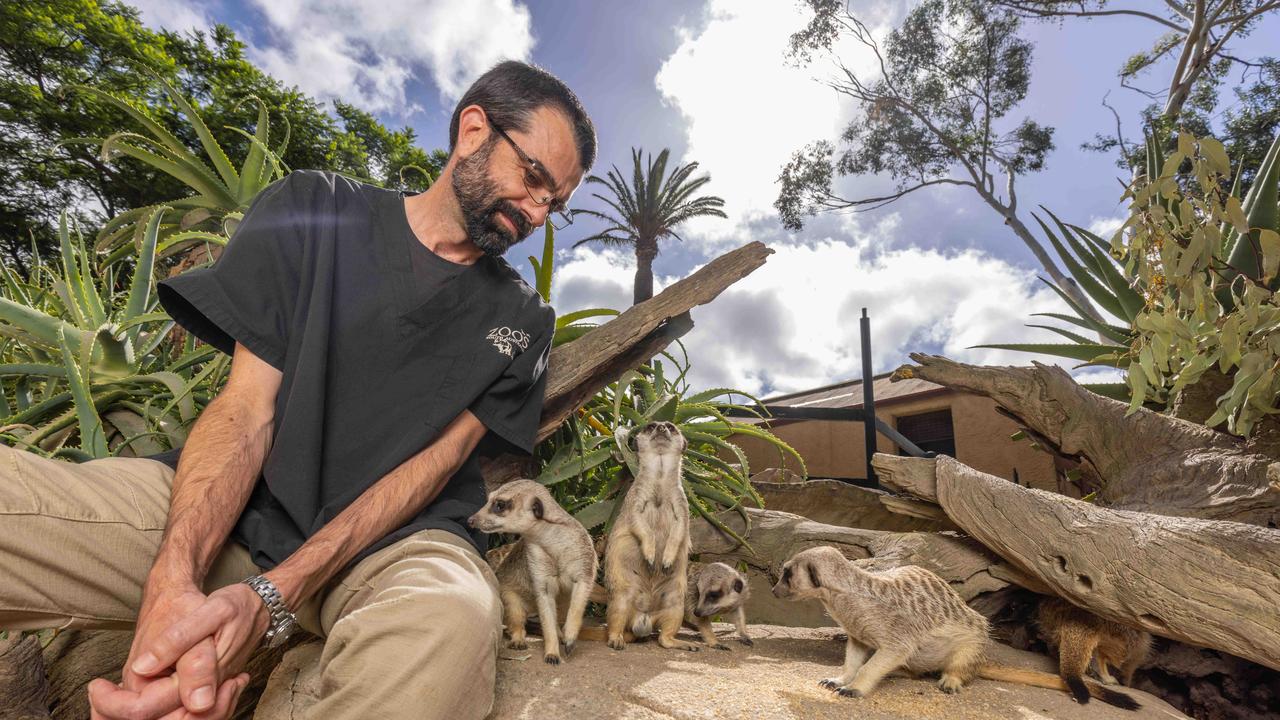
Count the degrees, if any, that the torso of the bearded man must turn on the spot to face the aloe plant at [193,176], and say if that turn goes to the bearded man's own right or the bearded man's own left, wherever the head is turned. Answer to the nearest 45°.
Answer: approximately 180°

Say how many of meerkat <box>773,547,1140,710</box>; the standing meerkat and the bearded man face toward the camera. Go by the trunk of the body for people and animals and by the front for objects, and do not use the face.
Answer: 2

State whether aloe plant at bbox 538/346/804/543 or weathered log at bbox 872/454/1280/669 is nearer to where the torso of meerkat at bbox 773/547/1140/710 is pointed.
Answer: the aloe plant

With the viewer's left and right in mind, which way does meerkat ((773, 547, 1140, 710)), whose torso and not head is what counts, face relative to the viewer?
facing to the left of the viewer

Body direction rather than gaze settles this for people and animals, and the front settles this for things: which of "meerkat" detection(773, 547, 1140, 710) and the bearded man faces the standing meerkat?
the meerkat

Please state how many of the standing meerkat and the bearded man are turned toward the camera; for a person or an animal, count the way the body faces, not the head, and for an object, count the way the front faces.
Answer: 2

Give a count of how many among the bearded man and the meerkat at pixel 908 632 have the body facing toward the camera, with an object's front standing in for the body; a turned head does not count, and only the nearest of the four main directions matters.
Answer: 1

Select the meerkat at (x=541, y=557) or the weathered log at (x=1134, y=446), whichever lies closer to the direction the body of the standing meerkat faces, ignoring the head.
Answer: the meerkat

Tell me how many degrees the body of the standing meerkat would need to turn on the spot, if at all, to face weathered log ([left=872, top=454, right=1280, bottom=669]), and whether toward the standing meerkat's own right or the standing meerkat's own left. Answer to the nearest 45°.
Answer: approximately 90° to the standing meerkat's own left

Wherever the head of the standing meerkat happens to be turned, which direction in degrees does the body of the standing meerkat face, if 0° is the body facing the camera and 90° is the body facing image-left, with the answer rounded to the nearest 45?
approximately 0°
